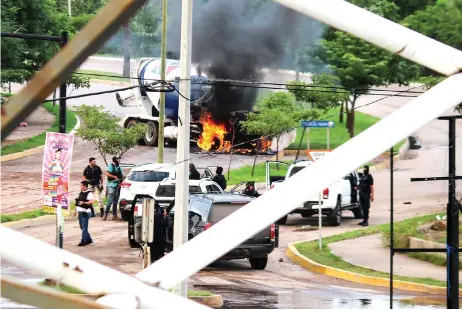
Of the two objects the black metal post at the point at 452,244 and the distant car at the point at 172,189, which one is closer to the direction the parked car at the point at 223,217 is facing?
the distant car

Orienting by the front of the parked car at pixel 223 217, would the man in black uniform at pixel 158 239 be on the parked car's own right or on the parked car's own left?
on the parked car's own left

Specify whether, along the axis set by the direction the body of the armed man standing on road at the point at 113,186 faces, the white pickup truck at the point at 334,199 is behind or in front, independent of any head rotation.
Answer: in front

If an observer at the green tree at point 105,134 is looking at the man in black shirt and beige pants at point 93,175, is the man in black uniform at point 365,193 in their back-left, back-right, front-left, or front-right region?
front-left

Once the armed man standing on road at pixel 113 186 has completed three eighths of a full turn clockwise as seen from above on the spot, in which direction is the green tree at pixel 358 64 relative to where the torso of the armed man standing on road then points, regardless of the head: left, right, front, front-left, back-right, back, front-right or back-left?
back-right

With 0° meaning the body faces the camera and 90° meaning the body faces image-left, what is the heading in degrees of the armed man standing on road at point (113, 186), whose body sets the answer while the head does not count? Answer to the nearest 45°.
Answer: approximately 315°

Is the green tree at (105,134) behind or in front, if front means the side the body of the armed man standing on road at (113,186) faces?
behind

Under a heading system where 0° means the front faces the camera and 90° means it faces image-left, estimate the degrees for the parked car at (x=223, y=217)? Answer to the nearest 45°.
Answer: approximately 135°
